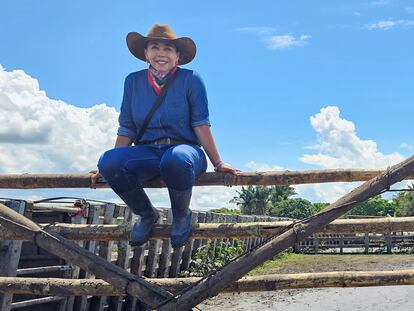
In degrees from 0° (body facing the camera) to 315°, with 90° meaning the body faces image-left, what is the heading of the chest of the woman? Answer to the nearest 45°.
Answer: approximately 0°

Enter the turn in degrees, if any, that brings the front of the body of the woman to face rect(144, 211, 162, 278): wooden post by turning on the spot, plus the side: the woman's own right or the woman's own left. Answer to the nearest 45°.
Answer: approximately 180°

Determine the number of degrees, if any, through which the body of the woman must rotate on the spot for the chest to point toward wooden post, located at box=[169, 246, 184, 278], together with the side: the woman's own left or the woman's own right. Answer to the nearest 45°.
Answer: approximately 180°

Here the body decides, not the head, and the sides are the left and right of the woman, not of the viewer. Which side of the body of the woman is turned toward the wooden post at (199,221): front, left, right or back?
back

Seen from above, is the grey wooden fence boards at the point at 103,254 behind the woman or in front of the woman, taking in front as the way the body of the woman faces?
behind

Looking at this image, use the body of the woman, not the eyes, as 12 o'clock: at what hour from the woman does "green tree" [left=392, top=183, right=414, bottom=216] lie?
The green tree is roughly at 7 o'clock from the woman.
